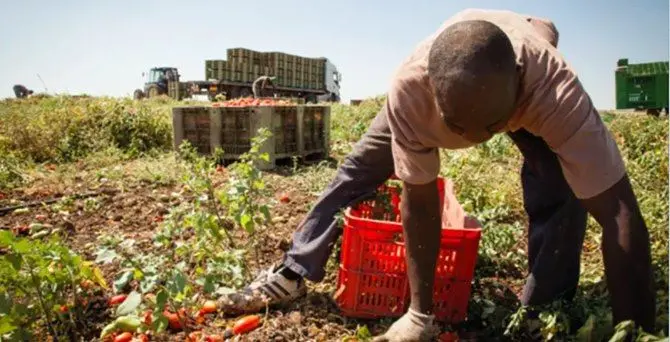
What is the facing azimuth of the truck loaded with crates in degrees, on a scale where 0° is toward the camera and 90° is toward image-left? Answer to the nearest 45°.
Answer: approximately 270°

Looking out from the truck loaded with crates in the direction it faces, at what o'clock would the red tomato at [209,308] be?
The red tomato is roughly at 3 o'clock from the truck loaded with crates.

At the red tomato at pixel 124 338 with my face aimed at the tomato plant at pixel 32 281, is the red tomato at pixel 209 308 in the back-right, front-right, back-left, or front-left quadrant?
back-right

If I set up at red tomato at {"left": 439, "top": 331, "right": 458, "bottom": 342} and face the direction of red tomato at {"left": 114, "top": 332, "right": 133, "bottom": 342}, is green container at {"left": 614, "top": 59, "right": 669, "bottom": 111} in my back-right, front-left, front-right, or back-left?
back-right

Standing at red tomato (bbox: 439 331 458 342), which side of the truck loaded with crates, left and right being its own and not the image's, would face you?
right

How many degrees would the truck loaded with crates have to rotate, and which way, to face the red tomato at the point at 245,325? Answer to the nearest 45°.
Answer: approximately 90° to its right

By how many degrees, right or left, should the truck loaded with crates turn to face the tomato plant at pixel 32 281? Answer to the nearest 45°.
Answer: approximately 90° to its right

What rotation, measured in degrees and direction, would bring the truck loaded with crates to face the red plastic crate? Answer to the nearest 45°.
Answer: approximately 90° to its right
